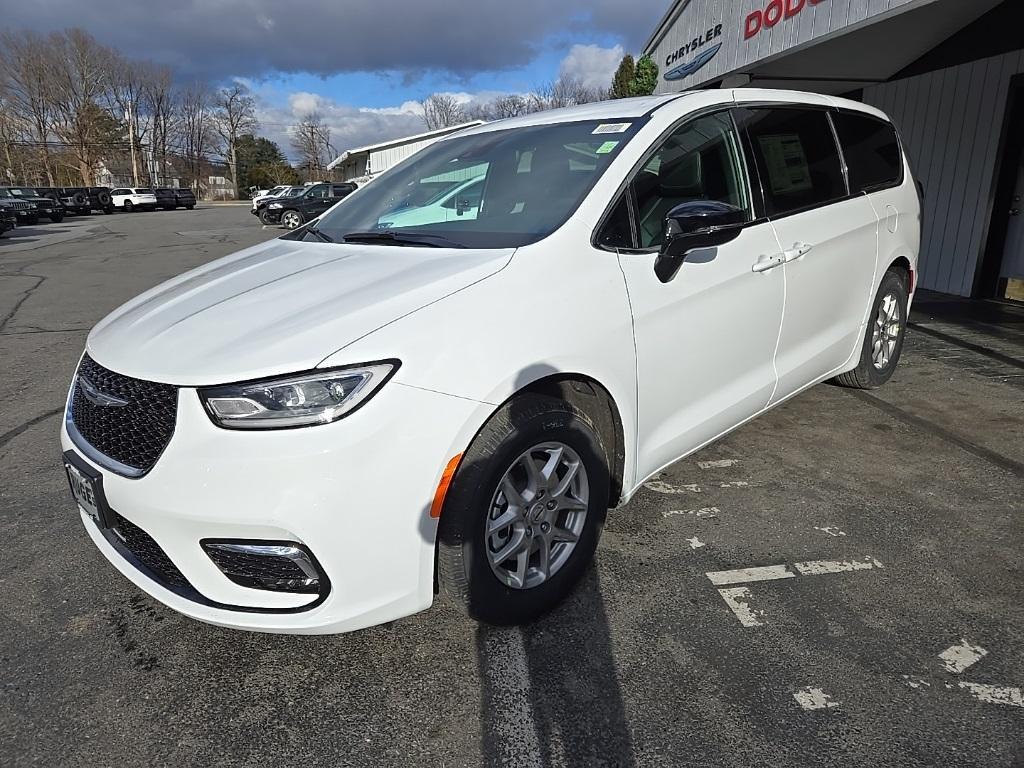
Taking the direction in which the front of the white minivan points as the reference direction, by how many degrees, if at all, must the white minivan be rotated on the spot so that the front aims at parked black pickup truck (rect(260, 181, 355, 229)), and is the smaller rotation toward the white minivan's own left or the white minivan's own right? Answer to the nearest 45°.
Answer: approximately 135° to the white minivan's own right

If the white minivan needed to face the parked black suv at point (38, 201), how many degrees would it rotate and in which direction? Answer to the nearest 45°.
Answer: approximately 90° to its right

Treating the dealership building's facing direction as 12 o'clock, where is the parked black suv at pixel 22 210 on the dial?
The parked black suv is roughly at 2 o'clock from the dealership building.

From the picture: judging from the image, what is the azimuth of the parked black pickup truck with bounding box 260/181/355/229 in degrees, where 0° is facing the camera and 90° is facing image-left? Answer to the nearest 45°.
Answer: approximately 45°

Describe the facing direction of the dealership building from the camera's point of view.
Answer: facing the viewer and to the left of the viewer

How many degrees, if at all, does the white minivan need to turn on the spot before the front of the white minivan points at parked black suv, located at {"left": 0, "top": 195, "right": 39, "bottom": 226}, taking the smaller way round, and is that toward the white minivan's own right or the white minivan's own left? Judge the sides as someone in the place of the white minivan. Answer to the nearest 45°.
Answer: approximately 90° to the white minivan's own right

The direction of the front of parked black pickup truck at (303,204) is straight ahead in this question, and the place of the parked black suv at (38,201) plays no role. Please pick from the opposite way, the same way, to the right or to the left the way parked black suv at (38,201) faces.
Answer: to the left

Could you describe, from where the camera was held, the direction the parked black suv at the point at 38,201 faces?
facing the viewer and to the right of the viewer

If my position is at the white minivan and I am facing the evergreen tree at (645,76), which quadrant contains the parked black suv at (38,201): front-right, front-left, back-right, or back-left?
front-left

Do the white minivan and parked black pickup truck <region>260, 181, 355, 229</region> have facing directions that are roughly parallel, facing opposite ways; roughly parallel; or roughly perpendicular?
roughly parallel

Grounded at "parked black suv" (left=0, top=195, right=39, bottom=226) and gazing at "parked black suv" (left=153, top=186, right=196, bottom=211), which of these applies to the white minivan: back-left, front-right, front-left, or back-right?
back-right

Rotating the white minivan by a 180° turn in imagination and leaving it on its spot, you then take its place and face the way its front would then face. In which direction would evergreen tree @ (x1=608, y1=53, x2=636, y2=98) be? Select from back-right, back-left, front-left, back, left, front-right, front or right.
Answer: front-left
